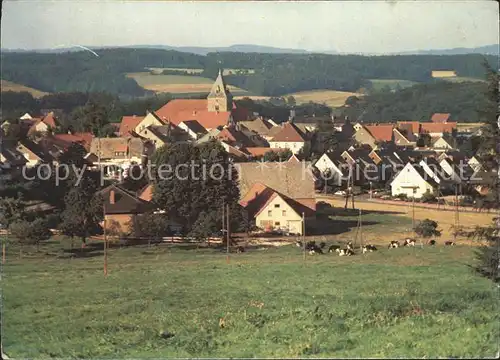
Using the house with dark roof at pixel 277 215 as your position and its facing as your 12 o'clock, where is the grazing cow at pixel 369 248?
The grazing cow is roughly at 11 o'clock from the house with dark roof.

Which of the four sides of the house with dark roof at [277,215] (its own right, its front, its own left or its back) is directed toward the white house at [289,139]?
back

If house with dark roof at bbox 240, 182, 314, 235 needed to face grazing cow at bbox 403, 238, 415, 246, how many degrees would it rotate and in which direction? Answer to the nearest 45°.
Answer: approximately 45° to its left

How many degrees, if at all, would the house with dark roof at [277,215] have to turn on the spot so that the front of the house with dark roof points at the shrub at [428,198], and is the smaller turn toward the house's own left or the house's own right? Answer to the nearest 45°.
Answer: approximately 135° to the house's own left

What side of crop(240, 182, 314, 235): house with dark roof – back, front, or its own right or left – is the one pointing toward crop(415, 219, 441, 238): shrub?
left

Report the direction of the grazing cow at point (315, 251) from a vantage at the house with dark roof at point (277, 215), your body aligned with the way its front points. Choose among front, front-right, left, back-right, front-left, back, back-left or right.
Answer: front

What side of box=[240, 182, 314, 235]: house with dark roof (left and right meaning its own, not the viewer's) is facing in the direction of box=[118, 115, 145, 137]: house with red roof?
back

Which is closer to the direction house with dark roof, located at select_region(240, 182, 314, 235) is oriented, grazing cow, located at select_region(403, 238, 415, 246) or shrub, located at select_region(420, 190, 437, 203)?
the grazing cow

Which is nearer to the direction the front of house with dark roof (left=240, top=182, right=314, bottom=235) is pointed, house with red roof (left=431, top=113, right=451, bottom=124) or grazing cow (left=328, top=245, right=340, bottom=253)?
the grazing cow

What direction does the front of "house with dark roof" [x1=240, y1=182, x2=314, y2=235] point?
toward the camera

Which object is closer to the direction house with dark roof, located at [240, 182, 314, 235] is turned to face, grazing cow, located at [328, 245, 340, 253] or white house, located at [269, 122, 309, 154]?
the grazing cow

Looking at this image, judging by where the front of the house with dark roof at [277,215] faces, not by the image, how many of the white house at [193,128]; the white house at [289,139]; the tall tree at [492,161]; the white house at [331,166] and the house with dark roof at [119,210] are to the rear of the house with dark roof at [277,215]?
3

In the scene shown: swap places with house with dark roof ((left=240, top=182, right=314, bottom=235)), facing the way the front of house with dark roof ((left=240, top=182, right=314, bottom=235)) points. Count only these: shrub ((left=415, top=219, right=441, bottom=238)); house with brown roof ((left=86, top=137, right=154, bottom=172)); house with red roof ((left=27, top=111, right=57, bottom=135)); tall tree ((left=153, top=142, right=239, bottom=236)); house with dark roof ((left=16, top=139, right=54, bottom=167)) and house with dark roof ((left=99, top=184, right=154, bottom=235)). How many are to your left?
1

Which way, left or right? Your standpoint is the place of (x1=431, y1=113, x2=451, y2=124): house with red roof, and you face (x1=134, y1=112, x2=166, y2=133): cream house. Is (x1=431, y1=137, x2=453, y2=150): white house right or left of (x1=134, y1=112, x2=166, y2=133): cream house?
left

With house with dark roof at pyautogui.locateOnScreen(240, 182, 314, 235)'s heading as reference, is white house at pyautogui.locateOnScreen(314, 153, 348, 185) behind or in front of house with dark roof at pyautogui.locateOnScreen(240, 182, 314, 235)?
behind

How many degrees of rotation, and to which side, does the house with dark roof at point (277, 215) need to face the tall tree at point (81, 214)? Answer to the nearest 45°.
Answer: approximately 45° to its right

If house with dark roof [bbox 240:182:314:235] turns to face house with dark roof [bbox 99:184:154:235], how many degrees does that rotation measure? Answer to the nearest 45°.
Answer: approximately 45° to its right

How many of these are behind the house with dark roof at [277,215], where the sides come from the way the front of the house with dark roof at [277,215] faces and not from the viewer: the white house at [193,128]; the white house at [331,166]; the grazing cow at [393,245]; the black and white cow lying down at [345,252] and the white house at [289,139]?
3

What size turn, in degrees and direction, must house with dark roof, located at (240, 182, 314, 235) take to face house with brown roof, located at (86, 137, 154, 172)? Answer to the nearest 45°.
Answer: approximately 135° to its right

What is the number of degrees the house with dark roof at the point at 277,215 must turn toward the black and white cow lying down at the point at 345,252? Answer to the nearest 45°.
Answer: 0° — it already faces it

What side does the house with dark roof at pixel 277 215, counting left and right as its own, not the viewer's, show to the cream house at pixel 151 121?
back
